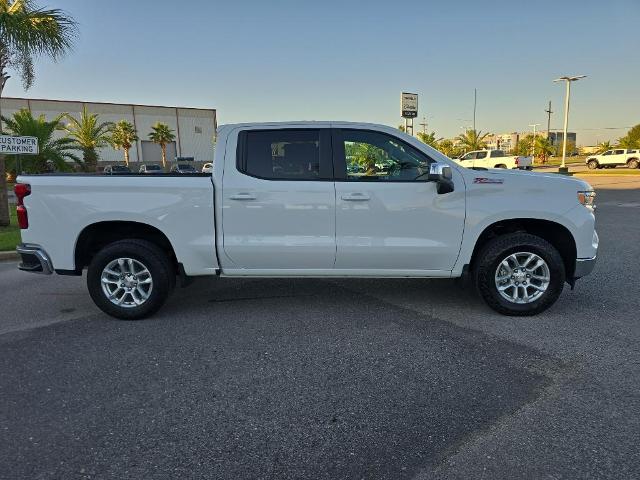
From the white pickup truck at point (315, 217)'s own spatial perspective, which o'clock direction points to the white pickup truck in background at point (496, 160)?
The white pickup truck in background is roughly at 10 o'clock from the white pickup truck.

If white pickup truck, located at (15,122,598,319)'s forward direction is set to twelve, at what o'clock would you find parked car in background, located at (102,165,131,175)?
The parked car in background is roughly at 8 o'clock from the white pickup truck.

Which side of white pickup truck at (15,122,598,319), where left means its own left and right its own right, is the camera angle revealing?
right

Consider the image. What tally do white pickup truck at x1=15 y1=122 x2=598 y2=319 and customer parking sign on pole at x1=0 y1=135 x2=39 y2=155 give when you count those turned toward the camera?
1

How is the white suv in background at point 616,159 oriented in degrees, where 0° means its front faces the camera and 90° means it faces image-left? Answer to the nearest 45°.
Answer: approximately 90°

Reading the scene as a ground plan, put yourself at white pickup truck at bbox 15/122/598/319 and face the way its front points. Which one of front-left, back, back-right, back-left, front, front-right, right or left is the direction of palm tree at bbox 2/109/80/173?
back-left

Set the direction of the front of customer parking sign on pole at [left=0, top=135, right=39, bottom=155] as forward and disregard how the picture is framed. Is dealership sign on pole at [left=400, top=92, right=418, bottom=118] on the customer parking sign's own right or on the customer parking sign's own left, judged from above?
on the customer parking sign's own left

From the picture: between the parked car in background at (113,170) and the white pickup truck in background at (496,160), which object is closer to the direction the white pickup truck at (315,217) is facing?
the white pickup truck in background

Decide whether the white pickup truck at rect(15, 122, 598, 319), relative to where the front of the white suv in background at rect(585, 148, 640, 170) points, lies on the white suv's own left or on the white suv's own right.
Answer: on the white suv's own left

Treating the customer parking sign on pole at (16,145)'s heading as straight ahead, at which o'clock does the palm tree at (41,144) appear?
The palm tree is roughly at 6 o'clock from the customer parking sign on pole.
